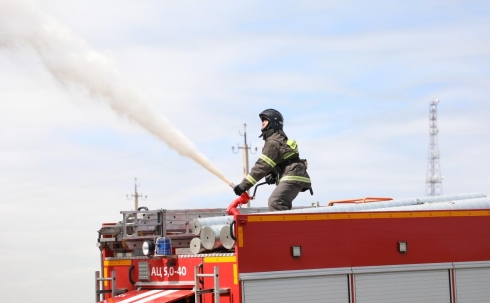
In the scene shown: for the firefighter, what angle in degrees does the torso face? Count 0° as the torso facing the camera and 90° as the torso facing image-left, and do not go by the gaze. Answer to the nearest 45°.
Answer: approximately 90°
